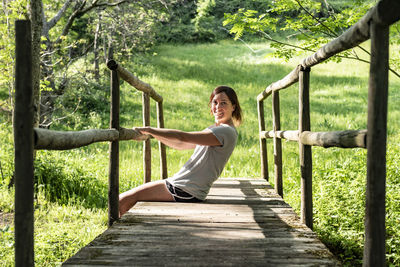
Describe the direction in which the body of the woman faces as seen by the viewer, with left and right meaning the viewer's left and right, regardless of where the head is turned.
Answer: facing to the left of the viewer
